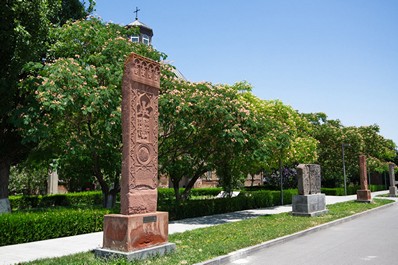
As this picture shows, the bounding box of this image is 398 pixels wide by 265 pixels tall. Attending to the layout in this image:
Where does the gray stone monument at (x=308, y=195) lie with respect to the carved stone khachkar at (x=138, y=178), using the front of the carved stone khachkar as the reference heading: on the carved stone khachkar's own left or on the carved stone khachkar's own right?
on the carved stone khachkar's own left

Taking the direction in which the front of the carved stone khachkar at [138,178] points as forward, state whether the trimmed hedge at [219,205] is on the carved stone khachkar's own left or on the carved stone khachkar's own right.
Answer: on the carved stone khachkar's own left

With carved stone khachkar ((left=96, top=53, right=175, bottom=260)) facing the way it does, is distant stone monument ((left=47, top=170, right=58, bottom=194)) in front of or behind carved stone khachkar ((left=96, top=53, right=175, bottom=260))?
behind

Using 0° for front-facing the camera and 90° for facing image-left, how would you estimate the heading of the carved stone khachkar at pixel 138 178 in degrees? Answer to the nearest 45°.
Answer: approximately 315°

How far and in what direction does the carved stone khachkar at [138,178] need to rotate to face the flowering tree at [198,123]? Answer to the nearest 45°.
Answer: approximately 135° to its left
